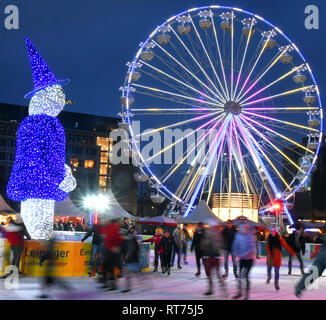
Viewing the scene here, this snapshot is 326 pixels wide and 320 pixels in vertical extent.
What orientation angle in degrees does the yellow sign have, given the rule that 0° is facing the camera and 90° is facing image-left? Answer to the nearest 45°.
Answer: approximately 0°
